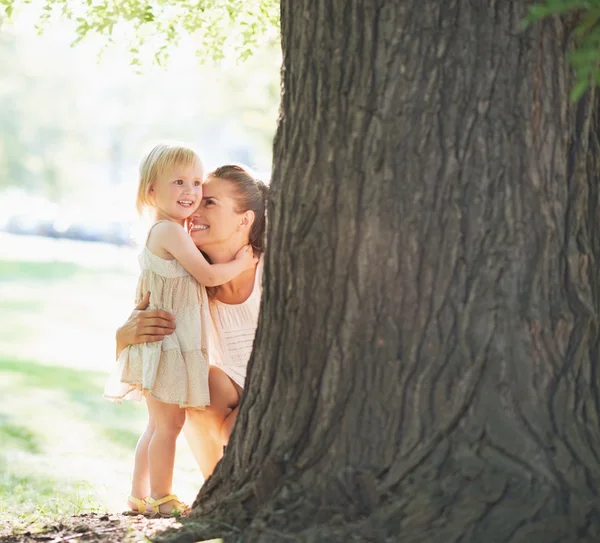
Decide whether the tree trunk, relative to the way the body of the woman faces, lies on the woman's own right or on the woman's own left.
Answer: on the woman's own left

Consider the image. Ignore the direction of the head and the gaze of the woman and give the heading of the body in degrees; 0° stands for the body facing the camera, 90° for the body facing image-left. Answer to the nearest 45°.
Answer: approximately 45°
